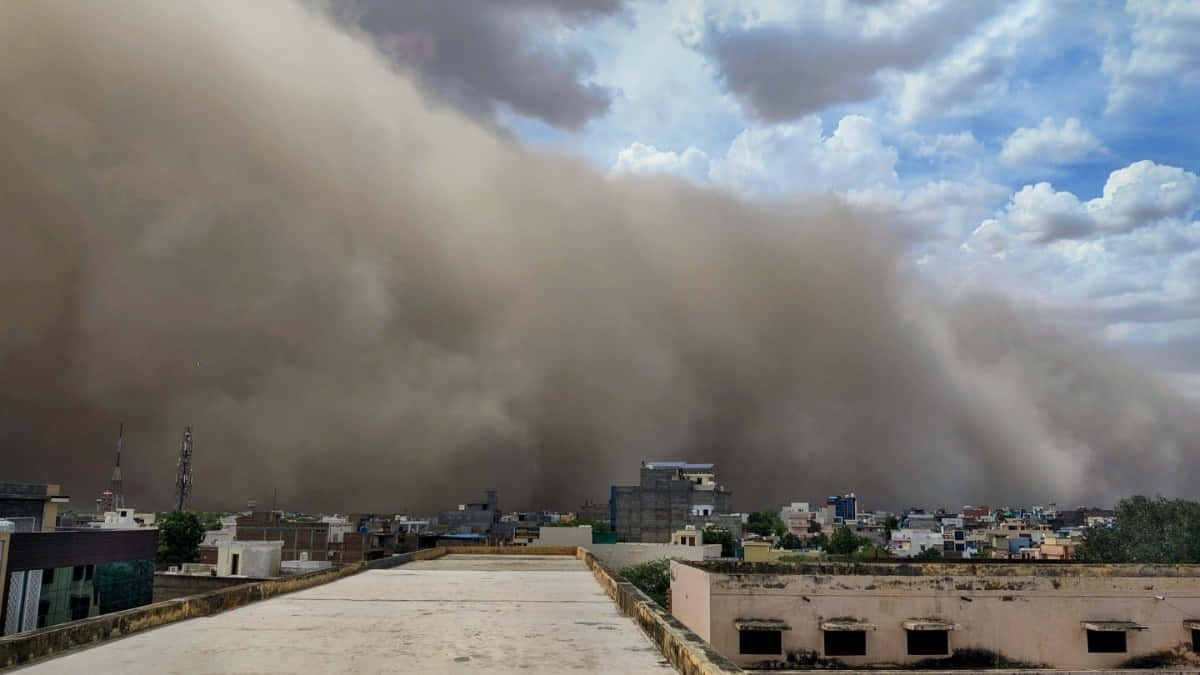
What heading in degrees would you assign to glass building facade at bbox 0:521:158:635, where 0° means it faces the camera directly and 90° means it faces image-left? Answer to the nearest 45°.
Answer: approximately 315°

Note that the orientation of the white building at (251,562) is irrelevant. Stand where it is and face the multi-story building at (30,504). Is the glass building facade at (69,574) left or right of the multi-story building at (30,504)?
left

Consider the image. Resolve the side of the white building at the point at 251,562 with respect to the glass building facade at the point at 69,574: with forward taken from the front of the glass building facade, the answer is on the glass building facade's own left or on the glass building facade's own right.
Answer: on the glass building facade's own left

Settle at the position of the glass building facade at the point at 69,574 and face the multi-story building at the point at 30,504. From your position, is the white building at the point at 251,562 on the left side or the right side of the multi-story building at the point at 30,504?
right
